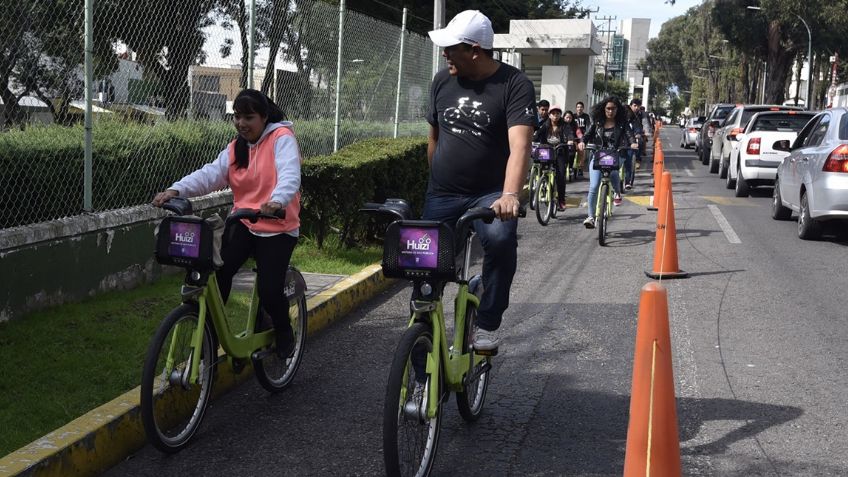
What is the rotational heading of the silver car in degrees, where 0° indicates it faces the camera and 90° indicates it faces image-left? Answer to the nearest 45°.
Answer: approximately 135°

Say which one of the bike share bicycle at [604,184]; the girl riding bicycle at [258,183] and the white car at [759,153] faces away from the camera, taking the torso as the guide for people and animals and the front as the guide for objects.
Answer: the white car

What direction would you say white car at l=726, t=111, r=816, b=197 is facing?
away from the camera

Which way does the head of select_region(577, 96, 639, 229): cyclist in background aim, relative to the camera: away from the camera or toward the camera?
toward the camera

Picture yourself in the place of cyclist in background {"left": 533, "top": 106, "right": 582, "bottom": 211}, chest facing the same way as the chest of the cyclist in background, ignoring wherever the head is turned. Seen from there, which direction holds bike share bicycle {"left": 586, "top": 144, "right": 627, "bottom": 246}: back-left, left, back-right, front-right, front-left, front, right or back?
front

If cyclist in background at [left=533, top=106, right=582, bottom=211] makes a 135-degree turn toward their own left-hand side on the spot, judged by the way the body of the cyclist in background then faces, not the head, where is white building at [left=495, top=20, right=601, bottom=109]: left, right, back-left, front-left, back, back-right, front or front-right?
front-left

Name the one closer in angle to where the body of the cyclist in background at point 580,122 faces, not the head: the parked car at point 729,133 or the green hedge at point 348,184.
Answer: the green hedge

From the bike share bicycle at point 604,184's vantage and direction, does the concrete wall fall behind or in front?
in front

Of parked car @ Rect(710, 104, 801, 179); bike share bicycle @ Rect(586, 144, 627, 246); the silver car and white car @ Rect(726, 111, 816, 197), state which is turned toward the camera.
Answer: the bike share bicycle

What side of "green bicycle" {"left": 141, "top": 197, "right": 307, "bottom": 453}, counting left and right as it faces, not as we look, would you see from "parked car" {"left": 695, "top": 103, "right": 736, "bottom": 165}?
back

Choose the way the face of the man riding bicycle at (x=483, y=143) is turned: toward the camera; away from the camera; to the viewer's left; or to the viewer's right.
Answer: to the viewer's left

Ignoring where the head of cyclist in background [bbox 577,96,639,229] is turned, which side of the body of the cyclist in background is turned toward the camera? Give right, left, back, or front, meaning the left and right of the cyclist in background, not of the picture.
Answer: front

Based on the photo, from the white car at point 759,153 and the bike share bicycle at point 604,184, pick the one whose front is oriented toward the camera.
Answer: the bike share bicycle

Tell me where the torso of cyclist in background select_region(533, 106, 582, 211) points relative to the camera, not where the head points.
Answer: toward the camera

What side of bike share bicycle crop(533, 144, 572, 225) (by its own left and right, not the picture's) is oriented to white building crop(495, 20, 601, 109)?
back

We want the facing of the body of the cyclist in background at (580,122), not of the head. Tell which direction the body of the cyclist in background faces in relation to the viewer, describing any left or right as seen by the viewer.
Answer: facing the viewer

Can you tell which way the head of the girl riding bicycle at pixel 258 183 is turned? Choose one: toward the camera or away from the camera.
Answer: toward the camera

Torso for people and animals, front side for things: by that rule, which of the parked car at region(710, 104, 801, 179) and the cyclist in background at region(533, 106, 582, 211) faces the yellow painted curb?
the cyclist in background

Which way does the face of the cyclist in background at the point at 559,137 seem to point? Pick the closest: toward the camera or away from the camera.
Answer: toward the camera

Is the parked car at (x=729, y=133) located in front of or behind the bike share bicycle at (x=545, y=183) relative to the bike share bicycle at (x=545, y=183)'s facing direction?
behind

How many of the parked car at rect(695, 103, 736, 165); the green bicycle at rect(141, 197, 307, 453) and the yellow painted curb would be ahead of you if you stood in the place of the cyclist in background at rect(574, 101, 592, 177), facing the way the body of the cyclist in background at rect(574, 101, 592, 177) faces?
2

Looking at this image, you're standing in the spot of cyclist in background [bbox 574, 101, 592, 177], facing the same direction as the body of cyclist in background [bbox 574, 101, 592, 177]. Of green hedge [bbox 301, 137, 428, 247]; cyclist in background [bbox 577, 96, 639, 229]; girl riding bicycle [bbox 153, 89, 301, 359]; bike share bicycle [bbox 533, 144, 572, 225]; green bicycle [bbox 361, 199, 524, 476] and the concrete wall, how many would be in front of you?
6
